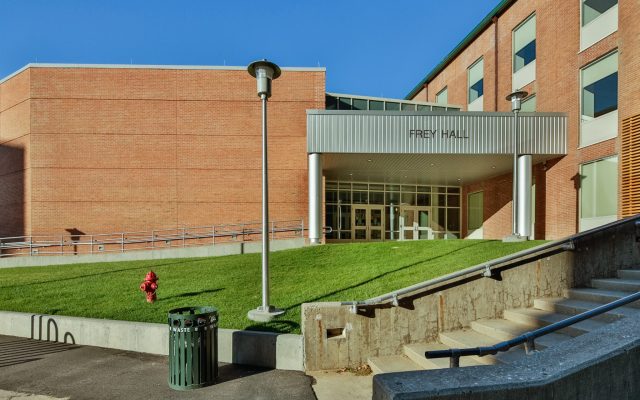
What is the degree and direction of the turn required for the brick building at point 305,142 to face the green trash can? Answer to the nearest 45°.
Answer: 0° — it already faces it

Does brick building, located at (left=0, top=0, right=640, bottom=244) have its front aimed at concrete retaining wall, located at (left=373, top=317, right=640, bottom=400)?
yes

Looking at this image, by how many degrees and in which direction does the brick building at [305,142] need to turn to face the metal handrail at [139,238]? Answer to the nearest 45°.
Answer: approximately 90° to its right

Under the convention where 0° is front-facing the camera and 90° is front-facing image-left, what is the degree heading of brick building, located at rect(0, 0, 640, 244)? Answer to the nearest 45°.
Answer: approximately 0°

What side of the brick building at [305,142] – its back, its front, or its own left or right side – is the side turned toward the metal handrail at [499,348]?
front

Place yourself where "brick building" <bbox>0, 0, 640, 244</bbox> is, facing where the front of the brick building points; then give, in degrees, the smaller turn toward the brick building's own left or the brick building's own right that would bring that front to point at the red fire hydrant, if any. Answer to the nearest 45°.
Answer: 0° — it already faces it

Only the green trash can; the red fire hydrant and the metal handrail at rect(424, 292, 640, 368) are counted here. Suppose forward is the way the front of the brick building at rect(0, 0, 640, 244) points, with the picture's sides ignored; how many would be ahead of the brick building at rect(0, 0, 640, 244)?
3

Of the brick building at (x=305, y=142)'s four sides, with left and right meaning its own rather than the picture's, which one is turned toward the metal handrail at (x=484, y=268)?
front

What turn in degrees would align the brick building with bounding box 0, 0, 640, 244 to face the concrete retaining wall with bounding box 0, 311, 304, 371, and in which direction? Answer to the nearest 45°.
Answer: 0° — it already faces it
